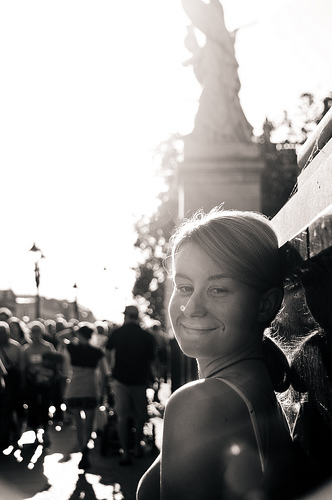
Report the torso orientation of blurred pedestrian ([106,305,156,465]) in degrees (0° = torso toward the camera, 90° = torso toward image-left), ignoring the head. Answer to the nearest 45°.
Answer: approximately 180°

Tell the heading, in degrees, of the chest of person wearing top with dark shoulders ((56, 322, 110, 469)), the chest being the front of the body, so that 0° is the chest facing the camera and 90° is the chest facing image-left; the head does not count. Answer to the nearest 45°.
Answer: approximately 180°

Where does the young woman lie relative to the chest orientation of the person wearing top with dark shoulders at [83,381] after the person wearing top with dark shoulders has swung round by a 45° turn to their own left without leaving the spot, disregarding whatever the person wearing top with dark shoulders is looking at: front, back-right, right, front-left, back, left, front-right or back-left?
back-left

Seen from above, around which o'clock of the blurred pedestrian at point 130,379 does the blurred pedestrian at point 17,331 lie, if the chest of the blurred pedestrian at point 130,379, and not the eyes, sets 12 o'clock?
the blurred pedestrian at point 17,331 is roughly at 11 o'clock from the blurred pedestrian at point 130,379.

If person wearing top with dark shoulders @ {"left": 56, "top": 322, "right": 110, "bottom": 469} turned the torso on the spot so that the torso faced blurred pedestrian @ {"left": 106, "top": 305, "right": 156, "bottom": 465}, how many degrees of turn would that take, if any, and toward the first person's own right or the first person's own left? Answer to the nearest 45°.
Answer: approximately 135° to the first person's own right
